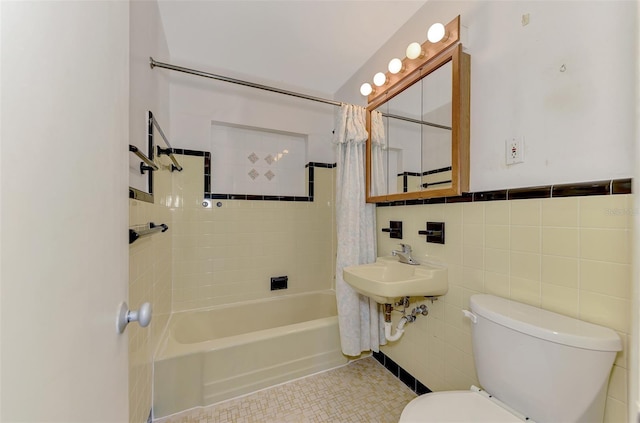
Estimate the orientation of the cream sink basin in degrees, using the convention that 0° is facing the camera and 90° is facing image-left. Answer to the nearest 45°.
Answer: approximately 45°

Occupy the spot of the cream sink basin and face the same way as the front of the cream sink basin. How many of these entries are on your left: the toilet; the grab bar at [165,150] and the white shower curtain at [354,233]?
1

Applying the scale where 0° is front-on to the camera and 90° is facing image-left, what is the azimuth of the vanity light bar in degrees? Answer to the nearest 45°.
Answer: approximately 45°

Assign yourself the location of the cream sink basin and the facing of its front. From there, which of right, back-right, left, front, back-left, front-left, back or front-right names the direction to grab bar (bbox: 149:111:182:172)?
front-right

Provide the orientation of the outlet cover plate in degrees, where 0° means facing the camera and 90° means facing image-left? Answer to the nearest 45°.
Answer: approximately 45°

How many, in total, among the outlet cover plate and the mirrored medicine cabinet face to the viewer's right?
0

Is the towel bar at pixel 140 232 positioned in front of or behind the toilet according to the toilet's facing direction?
in front
